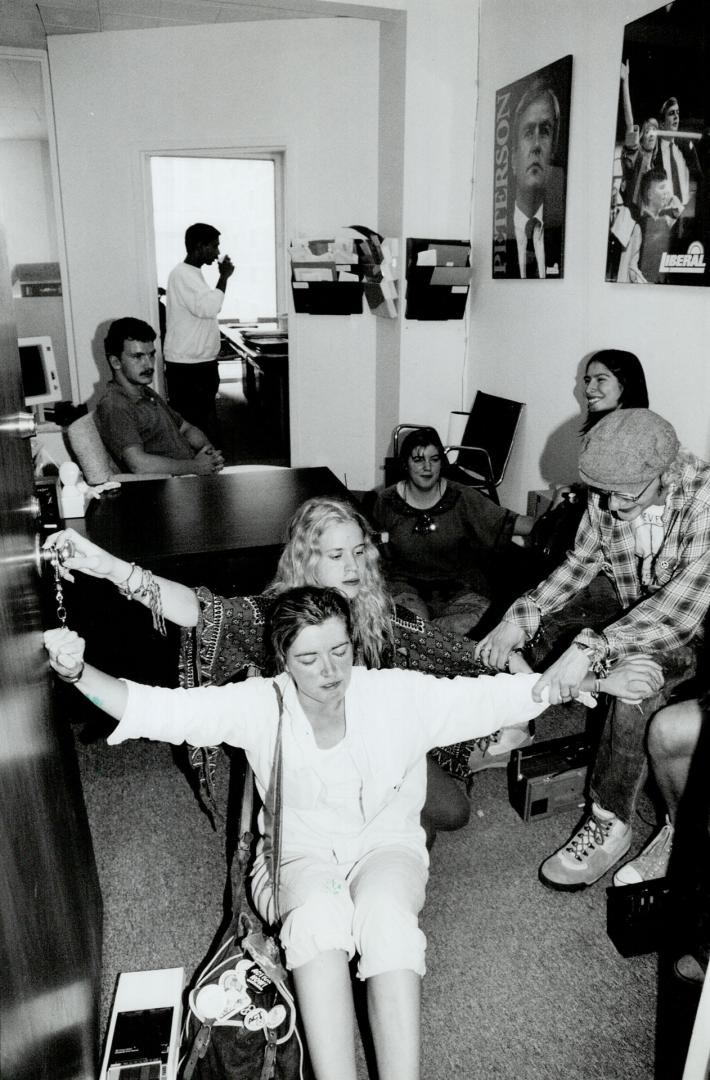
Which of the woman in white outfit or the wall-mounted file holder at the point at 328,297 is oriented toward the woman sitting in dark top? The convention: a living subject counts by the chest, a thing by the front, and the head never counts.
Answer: the wall-mounted file holder

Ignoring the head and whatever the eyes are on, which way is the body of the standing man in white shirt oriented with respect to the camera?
to the viewer's right

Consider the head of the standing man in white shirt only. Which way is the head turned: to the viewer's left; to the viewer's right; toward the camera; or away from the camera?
to the viewer's right

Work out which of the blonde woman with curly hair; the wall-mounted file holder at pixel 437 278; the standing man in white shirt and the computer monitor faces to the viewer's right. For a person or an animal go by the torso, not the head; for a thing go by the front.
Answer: the standing man in white shirt

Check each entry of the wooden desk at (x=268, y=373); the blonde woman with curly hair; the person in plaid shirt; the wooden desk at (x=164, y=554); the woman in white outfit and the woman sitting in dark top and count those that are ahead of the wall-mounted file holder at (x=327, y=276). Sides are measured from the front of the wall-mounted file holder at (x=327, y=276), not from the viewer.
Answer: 5

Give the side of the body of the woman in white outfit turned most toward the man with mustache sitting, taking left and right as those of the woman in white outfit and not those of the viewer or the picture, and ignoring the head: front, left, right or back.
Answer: back

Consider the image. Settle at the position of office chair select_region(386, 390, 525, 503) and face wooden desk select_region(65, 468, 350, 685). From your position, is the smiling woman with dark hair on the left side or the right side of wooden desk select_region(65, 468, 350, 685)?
left

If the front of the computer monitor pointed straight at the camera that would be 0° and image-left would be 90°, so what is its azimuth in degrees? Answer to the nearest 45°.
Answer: approximately 0°

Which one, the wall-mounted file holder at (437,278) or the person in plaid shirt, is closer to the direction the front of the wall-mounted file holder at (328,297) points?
the person in plaid shirt

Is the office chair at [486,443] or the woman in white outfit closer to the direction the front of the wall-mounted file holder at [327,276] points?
the woman in white outfit

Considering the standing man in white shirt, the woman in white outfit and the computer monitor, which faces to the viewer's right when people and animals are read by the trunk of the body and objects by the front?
the standing man in white shirt

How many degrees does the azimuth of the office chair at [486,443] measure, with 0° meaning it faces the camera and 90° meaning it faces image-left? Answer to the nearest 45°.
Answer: approximately 45°
